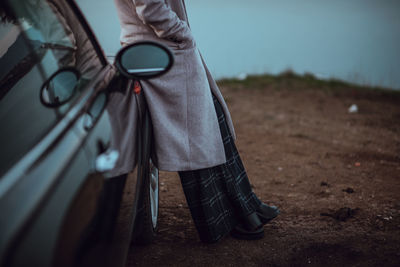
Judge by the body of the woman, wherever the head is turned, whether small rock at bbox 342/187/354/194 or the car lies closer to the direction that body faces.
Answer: the small rock

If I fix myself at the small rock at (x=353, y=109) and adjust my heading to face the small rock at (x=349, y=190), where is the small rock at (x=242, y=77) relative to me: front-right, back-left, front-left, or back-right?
back-right

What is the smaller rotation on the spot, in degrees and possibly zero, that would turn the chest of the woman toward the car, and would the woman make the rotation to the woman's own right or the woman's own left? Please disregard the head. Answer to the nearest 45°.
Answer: approximately 135° to the woman's own right

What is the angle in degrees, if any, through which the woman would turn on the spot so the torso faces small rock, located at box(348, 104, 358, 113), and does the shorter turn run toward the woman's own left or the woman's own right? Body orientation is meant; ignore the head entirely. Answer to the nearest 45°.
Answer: approximately 45° to the woman's own left

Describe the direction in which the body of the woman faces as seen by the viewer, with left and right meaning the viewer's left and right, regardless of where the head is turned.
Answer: facing to the right of the viewer

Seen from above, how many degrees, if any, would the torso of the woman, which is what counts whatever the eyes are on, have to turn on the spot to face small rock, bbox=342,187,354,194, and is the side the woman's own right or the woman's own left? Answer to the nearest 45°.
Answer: approximately 45° to the woman's own left

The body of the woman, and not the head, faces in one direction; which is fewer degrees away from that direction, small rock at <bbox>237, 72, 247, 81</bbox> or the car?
the small rock

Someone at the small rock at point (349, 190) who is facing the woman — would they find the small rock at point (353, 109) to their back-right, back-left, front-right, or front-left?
back-right
